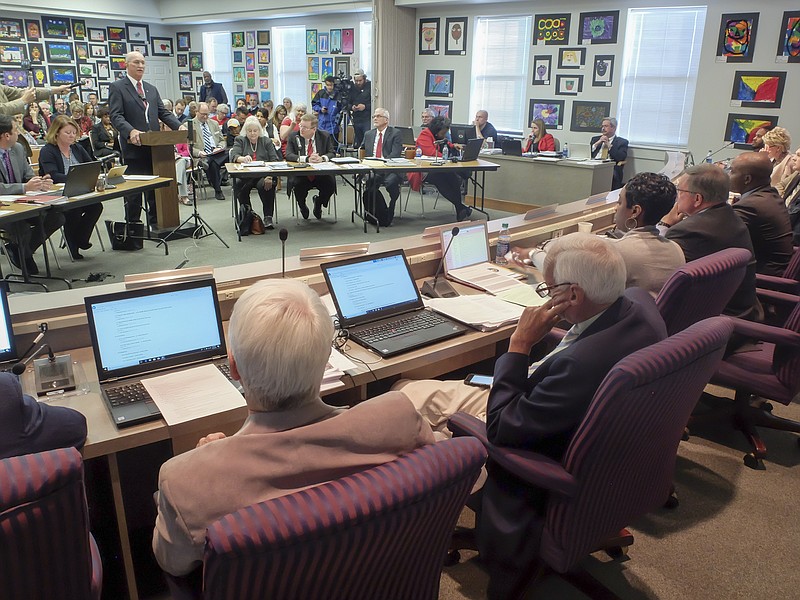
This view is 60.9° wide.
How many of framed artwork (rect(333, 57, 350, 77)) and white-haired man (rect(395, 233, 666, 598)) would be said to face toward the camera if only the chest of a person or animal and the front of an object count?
1

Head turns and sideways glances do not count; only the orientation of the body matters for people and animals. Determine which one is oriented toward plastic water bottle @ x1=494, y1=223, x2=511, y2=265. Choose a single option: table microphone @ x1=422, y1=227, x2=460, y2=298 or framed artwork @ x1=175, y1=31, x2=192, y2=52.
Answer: the framed artwork

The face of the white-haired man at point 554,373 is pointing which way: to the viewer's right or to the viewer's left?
to the viewer's left

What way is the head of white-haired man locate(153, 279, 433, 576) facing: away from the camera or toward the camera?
away from the camera

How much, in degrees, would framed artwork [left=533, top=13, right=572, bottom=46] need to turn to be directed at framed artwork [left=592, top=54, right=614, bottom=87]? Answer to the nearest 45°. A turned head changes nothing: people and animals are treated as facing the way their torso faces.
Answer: approximately 45° to its left

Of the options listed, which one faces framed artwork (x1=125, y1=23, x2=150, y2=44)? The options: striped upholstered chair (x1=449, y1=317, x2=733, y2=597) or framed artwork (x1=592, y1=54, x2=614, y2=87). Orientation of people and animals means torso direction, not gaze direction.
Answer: the striped upholstered chair

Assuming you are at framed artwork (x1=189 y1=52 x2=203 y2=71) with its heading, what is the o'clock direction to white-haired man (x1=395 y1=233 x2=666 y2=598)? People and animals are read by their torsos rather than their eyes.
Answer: The white-haired man is roughly at 12 o'clock from the framed artwork.

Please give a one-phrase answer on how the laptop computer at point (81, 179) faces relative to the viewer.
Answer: facing away from the viewer and to the left of the viewer
